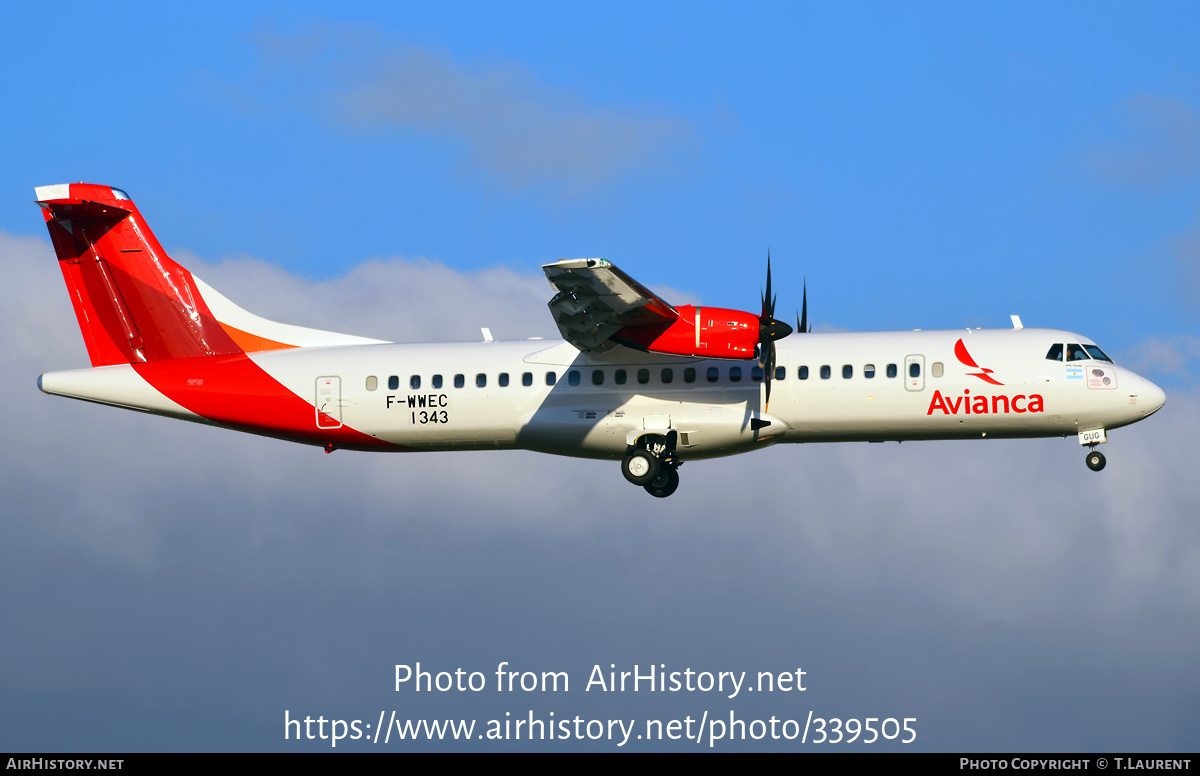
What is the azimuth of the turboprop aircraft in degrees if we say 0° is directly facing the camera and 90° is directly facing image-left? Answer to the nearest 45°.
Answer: approximately 270°
